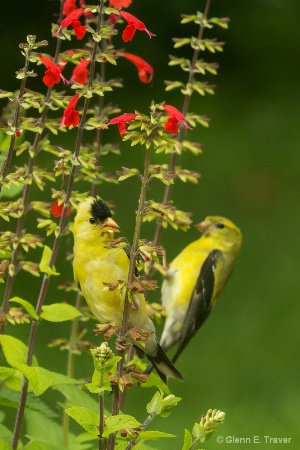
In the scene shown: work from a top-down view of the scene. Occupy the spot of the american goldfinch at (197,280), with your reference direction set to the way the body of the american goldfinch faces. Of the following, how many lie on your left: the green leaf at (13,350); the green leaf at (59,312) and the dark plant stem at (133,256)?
3

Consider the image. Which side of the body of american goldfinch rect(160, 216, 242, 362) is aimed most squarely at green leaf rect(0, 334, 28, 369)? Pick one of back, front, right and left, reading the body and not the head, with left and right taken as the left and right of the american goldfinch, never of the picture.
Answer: front

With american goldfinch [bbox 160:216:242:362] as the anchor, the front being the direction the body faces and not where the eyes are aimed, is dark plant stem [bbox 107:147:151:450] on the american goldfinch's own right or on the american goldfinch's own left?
on the american goldfinch's own left

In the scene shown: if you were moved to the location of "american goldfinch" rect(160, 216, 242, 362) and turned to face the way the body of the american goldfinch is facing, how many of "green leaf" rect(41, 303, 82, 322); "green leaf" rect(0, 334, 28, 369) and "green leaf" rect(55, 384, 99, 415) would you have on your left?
3

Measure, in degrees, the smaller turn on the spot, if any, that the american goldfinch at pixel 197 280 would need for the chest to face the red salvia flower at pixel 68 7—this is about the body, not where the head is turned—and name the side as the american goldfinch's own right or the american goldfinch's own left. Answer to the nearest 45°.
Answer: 0° — it already faces it

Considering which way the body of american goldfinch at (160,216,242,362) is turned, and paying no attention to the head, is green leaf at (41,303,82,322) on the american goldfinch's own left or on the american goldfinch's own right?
on the american goldfinch's own left
